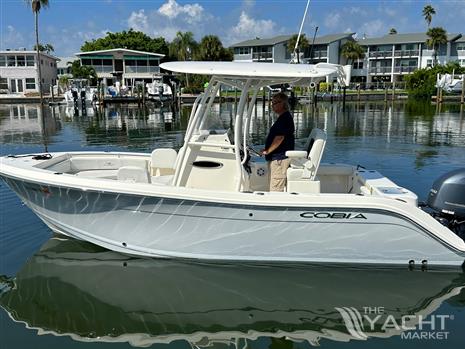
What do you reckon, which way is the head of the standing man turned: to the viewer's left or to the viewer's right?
to the viewer's left

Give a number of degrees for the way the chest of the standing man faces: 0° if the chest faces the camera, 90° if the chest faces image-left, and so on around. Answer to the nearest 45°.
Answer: approximately 90°

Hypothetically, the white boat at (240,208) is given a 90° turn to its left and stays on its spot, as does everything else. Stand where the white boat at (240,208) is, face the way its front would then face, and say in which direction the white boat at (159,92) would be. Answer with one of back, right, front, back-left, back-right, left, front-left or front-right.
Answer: back

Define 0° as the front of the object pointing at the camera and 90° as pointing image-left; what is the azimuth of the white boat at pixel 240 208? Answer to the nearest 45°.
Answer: approximately 90°

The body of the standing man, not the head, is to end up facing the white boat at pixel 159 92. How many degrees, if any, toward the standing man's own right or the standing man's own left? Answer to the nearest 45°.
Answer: approximately 90° to the standing man's own right
